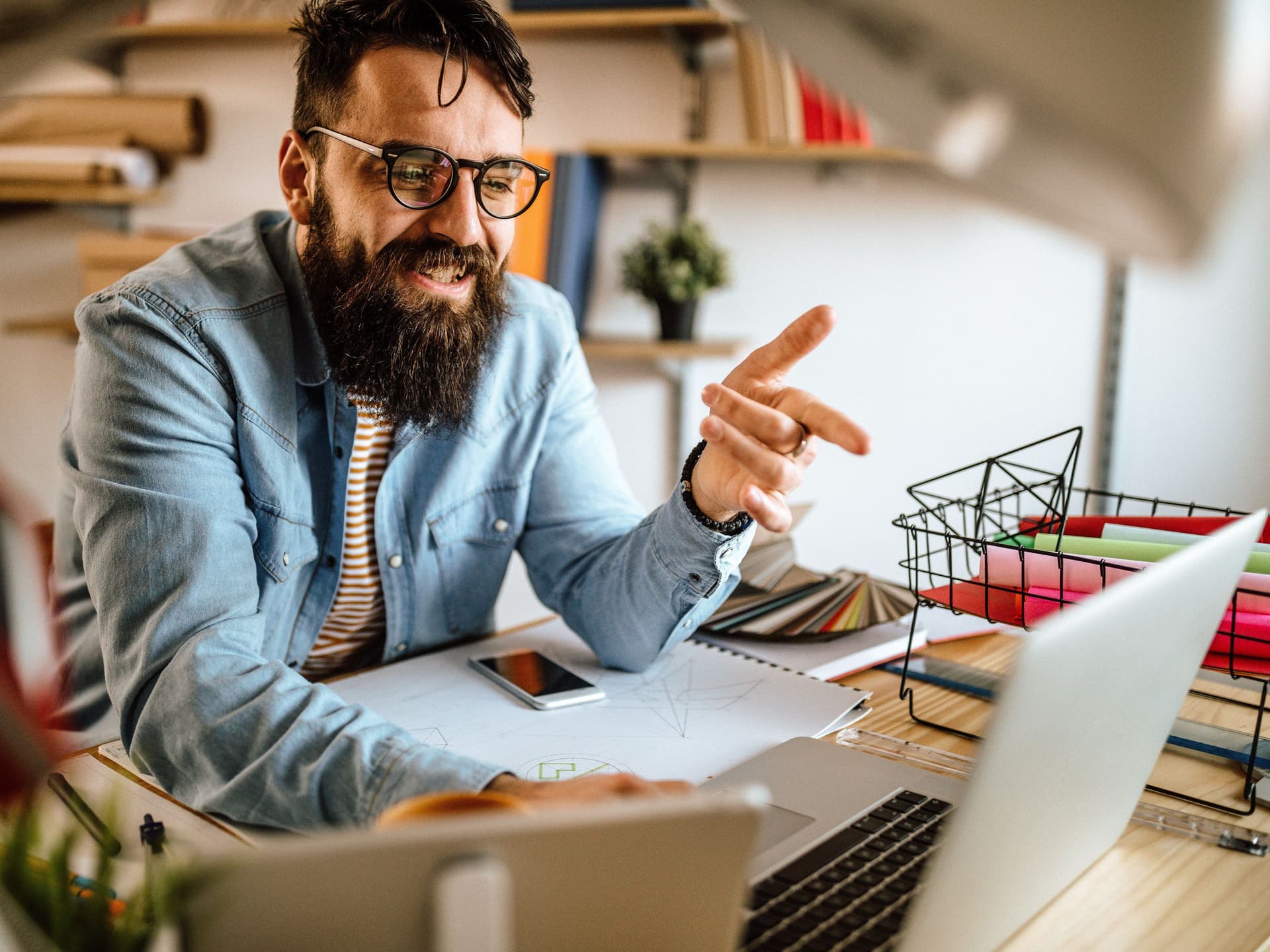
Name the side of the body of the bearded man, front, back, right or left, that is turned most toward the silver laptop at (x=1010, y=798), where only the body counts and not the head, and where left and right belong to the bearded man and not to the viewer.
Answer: front

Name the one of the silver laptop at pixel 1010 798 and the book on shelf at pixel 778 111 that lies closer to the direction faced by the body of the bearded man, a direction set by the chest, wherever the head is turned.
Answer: the silver laptop

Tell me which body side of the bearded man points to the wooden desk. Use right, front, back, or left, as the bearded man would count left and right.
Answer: front

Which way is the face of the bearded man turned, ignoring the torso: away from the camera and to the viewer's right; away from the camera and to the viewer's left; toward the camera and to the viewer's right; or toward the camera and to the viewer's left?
toward the camera and to the viewer's right

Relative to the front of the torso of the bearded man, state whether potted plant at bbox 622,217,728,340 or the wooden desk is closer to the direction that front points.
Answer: the wooden desk

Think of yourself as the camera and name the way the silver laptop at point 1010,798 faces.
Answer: facing away from the viewer and to the left of the viewer
